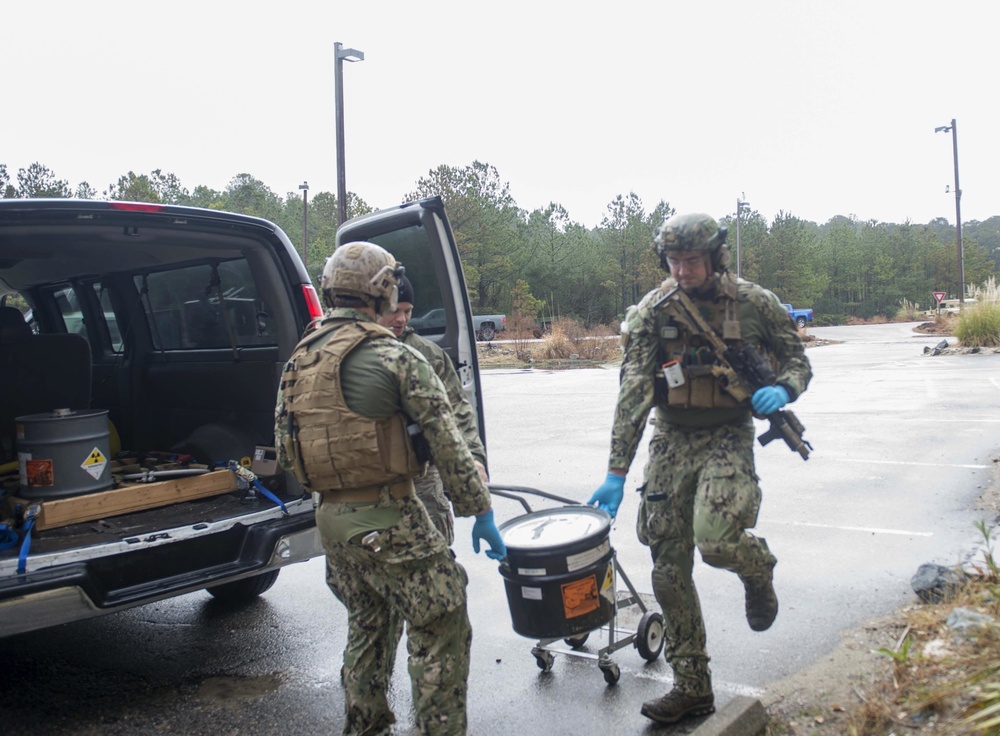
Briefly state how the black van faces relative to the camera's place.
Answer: facing away from the viewer and to the left of the viewer

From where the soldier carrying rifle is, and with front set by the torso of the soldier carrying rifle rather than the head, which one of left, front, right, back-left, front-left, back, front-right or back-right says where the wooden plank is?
front-right

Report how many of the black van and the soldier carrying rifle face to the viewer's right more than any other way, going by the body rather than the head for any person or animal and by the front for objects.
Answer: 0

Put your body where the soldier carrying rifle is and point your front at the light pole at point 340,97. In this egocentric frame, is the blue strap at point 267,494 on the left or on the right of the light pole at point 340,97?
left

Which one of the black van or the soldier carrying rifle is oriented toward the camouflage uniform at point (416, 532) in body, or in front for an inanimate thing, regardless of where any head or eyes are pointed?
the soldier carrying rifle

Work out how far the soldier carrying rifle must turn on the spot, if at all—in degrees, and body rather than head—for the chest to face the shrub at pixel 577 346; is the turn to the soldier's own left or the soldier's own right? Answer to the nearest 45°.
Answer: approximately 135° to the soldier's own right

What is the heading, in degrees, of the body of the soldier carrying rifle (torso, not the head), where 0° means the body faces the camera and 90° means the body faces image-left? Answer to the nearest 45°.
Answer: approximately 45°

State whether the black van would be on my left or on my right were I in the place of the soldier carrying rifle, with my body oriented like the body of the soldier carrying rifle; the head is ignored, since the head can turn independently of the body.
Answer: on my right
